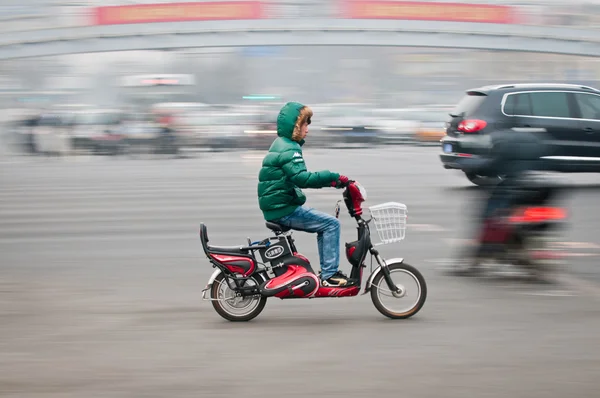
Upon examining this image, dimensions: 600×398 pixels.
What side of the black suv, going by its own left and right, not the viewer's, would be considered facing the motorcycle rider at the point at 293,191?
right

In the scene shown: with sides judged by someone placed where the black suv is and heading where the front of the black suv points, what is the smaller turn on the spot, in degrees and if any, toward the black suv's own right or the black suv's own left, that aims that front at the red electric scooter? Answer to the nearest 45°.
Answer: approximately 90° to the black suv's own right

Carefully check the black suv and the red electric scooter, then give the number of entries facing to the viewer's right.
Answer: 2

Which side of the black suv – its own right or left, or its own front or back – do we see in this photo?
right

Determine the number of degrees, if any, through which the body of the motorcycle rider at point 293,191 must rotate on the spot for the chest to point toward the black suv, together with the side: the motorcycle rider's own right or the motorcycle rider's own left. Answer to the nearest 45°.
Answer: approximately 45° to the motorcycle rider's own left

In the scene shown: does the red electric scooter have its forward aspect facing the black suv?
no

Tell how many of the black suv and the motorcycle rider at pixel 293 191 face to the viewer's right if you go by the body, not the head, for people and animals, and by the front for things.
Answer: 2

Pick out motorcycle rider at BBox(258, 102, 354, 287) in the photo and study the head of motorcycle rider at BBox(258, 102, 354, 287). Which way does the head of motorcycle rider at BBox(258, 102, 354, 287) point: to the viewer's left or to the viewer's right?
to the viewer's right

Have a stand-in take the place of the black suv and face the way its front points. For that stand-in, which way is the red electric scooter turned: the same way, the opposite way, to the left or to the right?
the same way

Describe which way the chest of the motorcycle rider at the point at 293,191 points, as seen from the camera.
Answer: to the viewer's right

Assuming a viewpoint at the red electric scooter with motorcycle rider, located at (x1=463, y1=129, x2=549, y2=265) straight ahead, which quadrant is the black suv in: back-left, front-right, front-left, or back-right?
front-left

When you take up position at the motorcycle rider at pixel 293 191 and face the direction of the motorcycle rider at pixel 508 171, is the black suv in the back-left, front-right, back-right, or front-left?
front-left

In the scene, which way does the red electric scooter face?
to the viewer's right

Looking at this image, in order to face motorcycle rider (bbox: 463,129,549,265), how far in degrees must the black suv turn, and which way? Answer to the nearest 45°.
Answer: approximately 90° to its right
